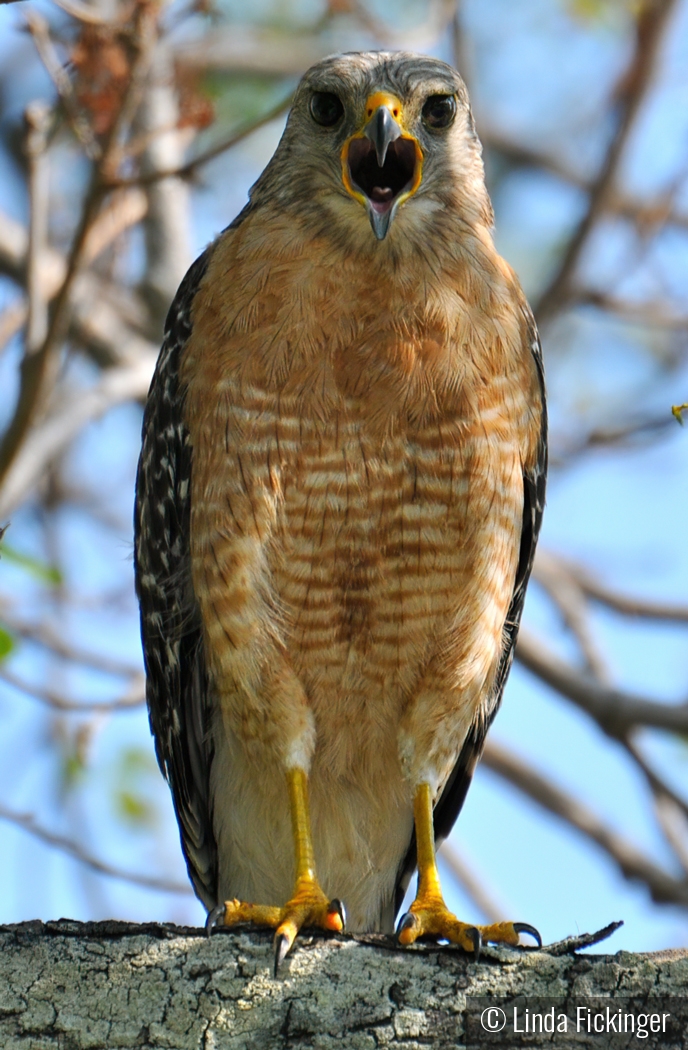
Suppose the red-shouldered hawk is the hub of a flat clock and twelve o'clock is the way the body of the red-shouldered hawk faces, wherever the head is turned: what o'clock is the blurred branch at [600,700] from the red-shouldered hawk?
The blurred branch is roughly at 7 o'clock from the red-shouldered hawk.

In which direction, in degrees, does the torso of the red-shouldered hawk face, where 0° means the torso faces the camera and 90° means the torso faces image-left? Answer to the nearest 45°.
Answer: approximately 0°

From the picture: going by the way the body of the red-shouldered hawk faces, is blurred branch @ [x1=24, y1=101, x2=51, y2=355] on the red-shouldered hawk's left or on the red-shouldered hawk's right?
on the red-shouldered hawk's right

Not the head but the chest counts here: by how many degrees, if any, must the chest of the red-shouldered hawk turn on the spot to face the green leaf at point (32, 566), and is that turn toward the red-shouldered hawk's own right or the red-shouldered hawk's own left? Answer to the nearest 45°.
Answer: approximately 135° to the red-shouldered hawk's own right

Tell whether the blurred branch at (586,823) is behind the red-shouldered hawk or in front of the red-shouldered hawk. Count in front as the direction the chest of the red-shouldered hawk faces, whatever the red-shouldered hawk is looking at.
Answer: behind
